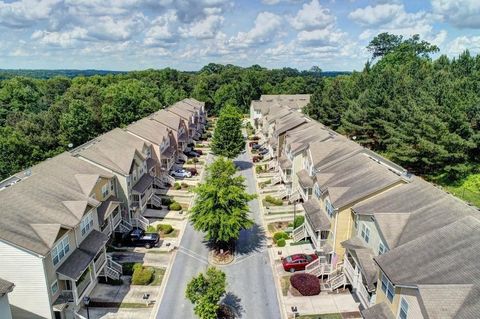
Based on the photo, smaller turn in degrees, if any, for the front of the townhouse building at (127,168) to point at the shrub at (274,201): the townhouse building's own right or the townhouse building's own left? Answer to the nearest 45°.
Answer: approximately 45° to the townhouse building's own left

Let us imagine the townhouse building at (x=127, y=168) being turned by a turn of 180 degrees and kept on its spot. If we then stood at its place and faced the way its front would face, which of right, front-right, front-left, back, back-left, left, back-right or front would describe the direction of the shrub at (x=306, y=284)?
back

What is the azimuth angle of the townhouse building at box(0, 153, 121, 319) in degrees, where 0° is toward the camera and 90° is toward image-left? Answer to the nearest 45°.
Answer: approximately 315°

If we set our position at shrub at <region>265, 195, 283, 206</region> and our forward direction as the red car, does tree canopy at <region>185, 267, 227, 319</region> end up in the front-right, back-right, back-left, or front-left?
front-right

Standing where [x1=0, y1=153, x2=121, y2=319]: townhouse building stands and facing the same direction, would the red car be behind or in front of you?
in front

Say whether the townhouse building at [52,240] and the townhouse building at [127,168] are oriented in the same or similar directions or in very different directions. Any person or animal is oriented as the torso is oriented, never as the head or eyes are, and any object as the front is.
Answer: same or similar directions

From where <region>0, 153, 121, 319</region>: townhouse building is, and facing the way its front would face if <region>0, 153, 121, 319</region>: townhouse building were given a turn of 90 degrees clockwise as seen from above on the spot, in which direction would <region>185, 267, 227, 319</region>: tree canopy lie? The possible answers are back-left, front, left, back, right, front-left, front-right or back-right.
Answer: left

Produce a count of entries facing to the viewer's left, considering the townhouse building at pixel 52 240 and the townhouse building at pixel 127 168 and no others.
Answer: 0

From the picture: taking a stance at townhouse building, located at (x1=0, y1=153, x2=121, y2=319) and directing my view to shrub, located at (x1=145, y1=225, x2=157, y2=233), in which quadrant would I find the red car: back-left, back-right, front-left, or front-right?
front-right

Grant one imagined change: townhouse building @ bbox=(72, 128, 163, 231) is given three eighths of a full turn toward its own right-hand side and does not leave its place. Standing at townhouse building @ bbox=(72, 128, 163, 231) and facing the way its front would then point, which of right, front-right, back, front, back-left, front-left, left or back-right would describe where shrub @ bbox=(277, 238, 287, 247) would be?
back-left

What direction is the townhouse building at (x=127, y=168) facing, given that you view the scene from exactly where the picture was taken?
facing the viewer and to the right of the viewer

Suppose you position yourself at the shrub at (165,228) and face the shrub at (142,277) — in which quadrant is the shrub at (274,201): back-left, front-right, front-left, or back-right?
back-left
